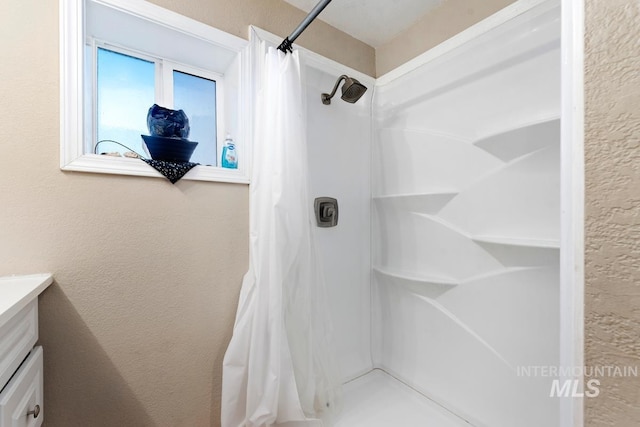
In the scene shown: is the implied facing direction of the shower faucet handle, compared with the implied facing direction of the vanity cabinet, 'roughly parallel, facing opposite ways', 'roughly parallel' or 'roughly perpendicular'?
roughly perpendicular

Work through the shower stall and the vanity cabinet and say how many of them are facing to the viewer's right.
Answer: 1

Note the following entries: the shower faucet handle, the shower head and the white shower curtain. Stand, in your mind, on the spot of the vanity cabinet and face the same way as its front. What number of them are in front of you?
3

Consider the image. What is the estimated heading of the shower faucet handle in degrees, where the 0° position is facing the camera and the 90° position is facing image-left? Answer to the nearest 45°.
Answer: approximately 315°

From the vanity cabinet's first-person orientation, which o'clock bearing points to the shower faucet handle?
The shower faucet handle is roughly at 12 o'clock from the vanity cabinet.

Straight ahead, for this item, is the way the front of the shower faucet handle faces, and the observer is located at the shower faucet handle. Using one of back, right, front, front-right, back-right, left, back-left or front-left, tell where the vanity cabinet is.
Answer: right

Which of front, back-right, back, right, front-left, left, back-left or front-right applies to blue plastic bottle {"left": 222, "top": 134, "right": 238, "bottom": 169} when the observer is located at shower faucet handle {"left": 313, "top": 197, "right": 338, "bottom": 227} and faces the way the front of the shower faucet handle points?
right

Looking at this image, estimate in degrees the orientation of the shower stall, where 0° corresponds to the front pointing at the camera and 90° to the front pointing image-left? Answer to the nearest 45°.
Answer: approximately 45°

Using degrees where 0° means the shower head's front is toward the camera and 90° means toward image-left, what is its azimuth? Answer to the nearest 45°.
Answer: approximately 315°

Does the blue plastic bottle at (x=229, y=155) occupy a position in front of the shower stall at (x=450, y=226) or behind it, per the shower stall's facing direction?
in front

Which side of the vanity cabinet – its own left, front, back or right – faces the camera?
right
